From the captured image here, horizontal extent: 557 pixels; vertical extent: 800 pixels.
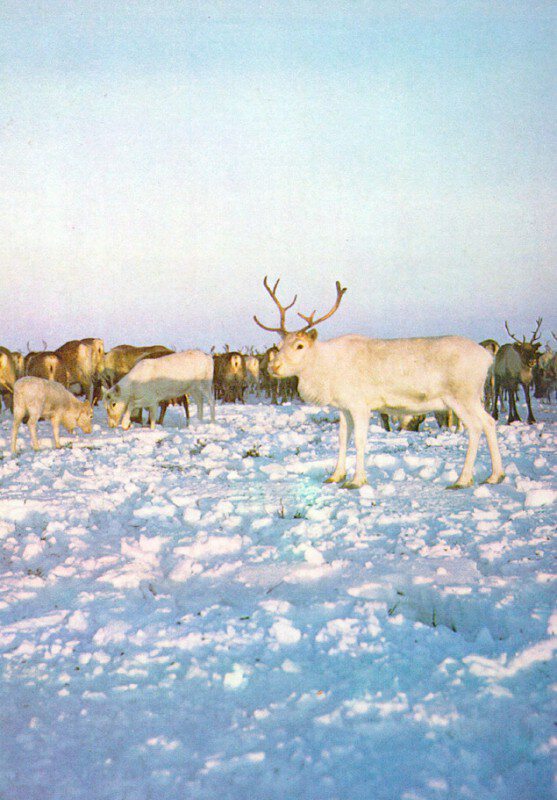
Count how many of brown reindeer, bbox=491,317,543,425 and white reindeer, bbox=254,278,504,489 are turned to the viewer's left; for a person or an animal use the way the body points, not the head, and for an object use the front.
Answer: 1

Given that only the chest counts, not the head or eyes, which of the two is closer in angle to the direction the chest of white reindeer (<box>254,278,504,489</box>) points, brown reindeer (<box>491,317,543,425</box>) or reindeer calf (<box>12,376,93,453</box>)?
the reindeer calf

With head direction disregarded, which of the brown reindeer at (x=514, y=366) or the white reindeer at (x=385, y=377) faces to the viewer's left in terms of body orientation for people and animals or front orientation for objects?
the white reindeer

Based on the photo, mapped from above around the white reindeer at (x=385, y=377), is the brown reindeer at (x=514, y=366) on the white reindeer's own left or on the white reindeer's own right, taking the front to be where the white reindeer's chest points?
on the white reindeer's own right

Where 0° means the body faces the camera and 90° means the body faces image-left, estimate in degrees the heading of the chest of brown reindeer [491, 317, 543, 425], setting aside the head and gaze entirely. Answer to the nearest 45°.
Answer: approximately 315°

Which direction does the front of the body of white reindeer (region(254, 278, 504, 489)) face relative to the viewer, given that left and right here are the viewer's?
facing to the left of the viewer
